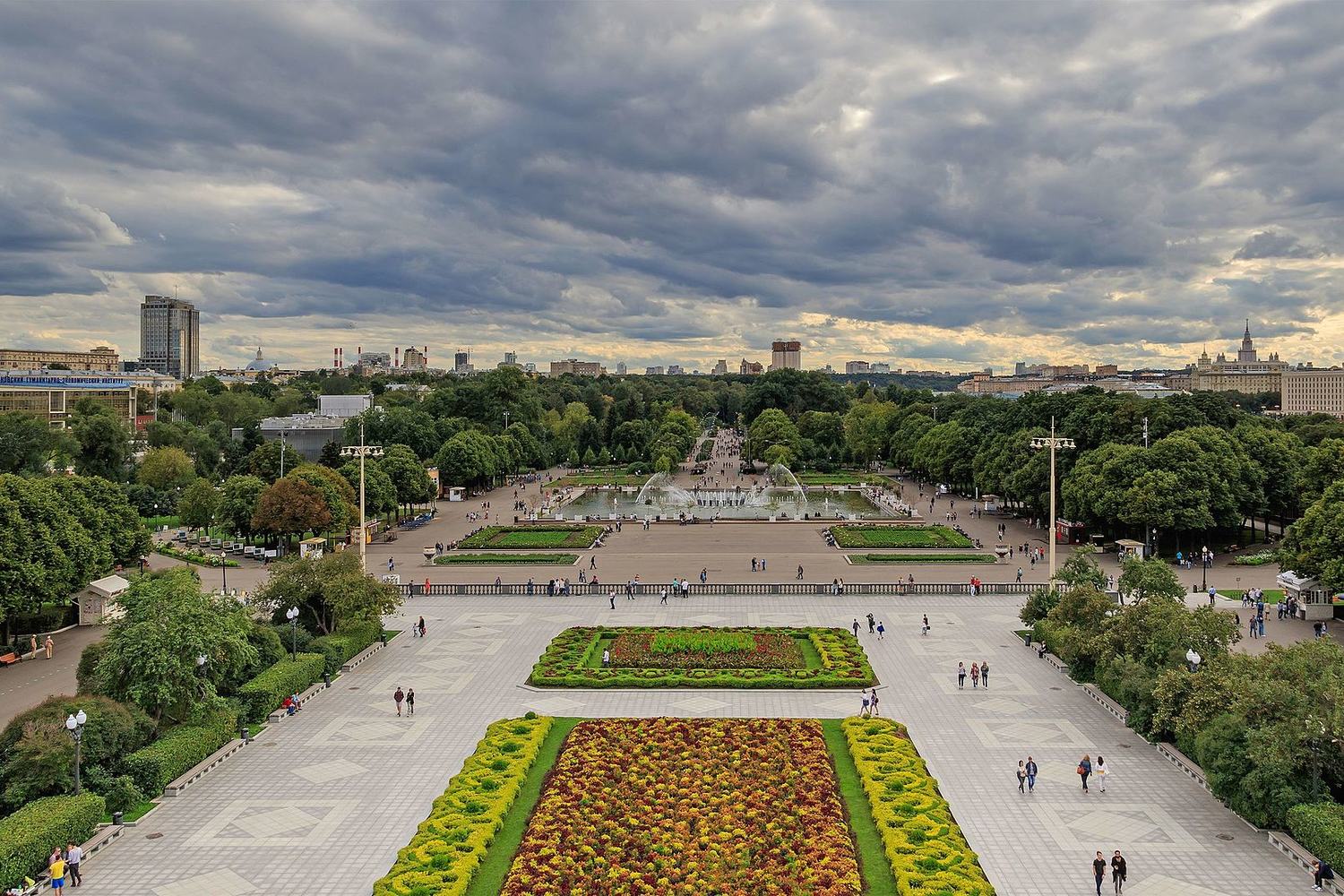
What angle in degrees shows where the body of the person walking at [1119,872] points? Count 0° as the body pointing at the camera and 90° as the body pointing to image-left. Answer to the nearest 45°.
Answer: approximately 0°

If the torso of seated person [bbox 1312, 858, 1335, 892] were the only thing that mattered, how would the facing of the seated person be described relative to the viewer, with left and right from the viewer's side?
facing to the left of the viewer

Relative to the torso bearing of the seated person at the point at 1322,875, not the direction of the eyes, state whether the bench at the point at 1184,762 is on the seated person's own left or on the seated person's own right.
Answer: on the seated person's own right

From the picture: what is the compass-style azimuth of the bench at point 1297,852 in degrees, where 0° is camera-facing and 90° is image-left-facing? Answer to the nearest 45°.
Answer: approximately 45°

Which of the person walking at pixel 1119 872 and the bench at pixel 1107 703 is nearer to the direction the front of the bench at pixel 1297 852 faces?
the person walking

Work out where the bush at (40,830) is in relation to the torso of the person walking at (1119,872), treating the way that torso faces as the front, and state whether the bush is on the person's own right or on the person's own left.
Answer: on the person's own right
